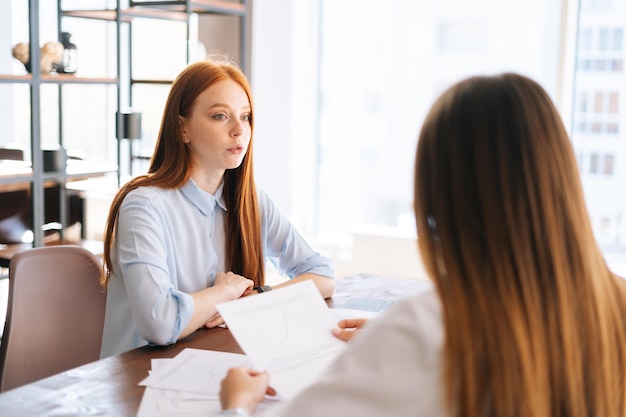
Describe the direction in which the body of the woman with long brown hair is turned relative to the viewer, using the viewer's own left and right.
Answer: facing away from the viewer and to the left of the viewer

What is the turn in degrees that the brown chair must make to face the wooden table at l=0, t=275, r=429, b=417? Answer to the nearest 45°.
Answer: approximately 45° to its right

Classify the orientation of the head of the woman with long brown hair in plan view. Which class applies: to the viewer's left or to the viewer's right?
to the viewer's left
